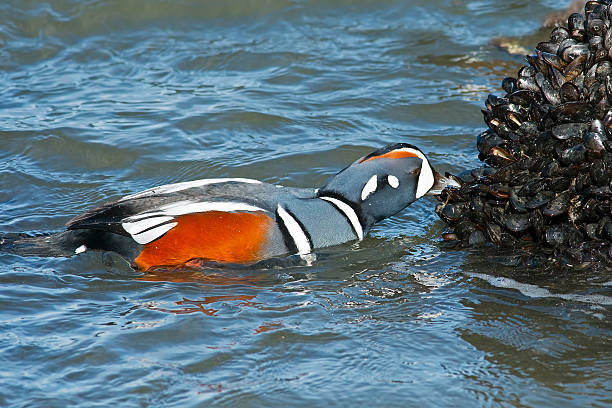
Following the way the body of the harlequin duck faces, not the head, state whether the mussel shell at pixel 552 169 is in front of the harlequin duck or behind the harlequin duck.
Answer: in front

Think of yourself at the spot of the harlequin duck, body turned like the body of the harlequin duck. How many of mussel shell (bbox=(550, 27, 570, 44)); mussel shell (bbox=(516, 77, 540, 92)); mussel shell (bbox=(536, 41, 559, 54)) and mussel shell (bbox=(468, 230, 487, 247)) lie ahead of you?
4

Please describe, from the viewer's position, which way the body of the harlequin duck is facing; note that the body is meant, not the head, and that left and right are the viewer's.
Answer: facing to the right of the viewer

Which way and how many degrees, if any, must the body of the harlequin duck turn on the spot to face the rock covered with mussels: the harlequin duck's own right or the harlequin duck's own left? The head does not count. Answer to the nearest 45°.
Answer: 0° — it already faces it

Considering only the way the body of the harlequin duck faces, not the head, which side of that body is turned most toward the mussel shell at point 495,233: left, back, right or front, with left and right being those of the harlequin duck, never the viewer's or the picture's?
front

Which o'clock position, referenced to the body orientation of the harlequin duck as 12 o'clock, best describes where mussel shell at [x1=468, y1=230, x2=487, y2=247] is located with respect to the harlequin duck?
The mussel shell is roughly at 12 o'clock from the harlequin duck.

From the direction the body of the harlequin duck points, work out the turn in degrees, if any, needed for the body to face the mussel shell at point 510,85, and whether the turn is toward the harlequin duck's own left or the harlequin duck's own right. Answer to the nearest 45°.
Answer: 0° — it already faces it

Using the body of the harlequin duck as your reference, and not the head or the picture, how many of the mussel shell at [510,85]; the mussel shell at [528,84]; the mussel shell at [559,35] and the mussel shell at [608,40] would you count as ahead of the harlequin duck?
4

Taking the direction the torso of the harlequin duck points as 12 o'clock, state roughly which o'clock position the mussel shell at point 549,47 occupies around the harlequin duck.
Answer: The mussel shell is roughly at 12 o'clock from the harlequin duck.

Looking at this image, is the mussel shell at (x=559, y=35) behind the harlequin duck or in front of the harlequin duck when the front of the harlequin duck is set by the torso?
in front
